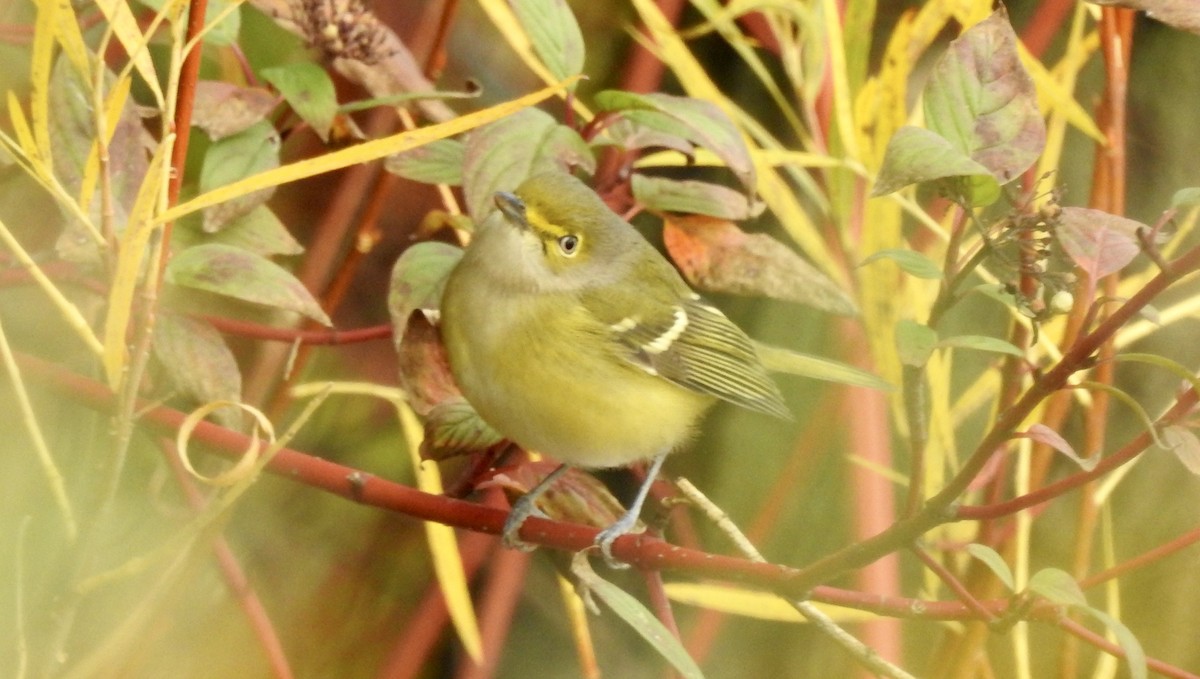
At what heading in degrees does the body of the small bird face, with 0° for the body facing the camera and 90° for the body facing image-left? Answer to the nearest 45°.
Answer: approximately 45°
